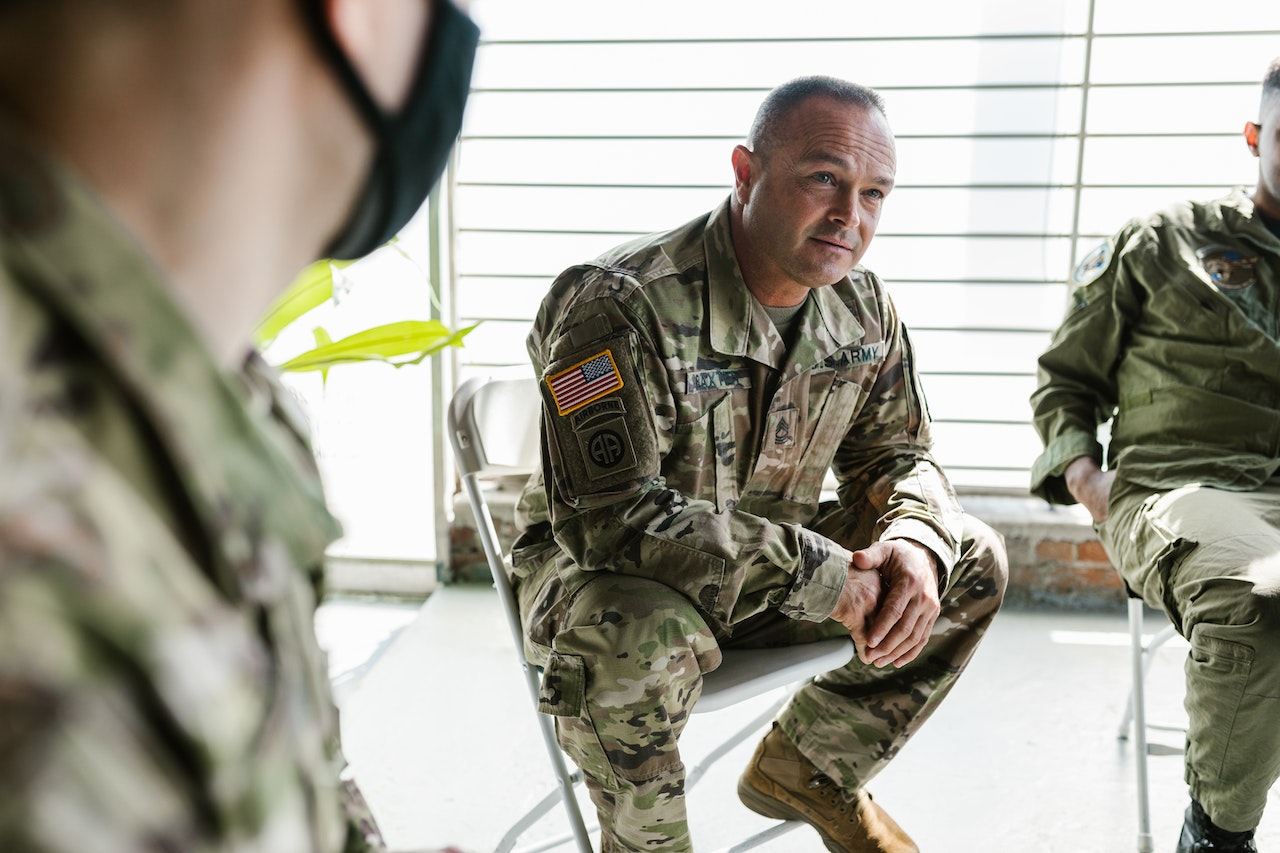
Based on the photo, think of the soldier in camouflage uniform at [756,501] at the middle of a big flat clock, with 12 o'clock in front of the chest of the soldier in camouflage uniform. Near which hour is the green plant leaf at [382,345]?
The green plant leaf is roughly at 4 o'clock from the soldier in camouflage uniform.

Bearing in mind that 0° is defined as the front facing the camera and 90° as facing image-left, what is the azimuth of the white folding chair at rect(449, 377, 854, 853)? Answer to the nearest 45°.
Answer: approximately 315°

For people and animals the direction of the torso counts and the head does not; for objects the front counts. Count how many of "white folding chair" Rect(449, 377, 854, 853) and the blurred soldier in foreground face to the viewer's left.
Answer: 0

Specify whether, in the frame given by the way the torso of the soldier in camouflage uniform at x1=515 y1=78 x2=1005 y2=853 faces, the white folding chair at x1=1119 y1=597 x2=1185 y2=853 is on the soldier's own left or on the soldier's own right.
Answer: on the soldier's own left

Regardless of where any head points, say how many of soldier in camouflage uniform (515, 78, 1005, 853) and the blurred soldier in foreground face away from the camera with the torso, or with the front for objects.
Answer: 0

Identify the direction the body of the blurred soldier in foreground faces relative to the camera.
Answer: to the viewer's right

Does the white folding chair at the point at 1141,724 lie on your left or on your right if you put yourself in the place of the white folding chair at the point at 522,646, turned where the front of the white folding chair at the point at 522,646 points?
on your left

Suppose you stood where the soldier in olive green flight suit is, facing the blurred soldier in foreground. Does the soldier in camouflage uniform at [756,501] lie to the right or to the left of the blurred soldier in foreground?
right

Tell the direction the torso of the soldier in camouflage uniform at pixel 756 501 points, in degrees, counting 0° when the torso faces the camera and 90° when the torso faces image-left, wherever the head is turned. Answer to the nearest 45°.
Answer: approximately 315°

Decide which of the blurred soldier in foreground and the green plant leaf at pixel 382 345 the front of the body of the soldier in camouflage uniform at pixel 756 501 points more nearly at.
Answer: the blurred soldier in foreground
